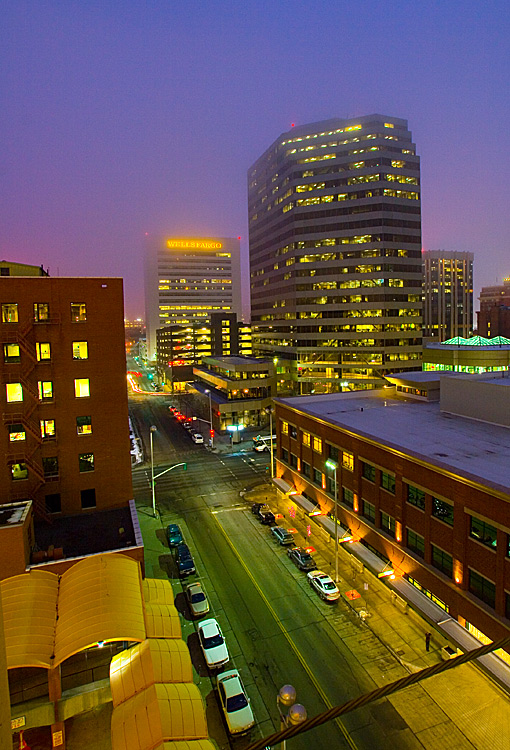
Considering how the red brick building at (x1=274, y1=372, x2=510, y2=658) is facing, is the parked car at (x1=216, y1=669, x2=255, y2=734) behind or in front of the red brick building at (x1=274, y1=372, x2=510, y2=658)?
in front

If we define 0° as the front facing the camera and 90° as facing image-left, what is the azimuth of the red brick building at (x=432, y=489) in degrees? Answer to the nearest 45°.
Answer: approximately 45°
